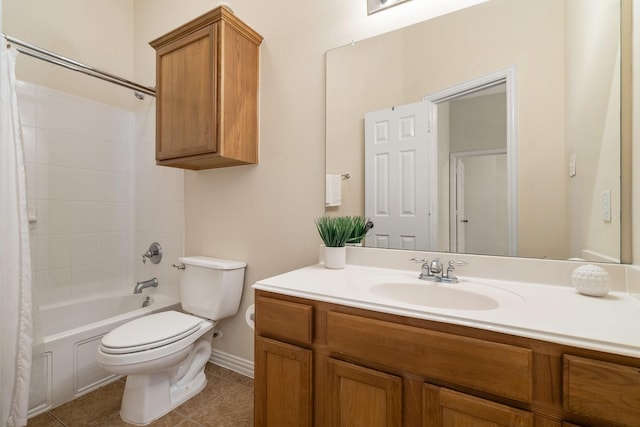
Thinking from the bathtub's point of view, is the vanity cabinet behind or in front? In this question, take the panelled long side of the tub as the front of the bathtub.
in front

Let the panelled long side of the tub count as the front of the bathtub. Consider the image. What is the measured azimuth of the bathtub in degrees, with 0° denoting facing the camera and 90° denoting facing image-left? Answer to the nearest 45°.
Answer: approximately 315°

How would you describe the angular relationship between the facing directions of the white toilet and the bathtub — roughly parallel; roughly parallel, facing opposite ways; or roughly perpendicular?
roughly perpendicular

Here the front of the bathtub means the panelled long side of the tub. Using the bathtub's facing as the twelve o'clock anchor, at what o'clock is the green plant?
The green plant is roughly at 12 o'clock from the bathtub.

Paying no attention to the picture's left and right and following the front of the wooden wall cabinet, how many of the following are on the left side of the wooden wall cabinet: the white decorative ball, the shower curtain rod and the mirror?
2

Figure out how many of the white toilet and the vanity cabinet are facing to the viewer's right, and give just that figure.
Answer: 0

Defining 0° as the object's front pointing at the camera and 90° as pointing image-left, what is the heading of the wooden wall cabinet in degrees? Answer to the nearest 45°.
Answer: approximately 45°

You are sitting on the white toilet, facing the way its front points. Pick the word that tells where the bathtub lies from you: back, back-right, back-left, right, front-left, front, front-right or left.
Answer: right

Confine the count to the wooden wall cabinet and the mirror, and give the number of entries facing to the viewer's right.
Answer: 0

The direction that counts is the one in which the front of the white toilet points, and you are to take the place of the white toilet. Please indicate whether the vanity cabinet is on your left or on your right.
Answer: on your left

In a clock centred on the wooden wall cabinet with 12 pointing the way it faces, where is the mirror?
The mirror is roughly at 9 o'clock from the wooden wall cabinet.

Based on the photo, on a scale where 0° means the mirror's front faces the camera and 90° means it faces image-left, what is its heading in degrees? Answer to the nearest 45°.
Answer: approximately 45°
